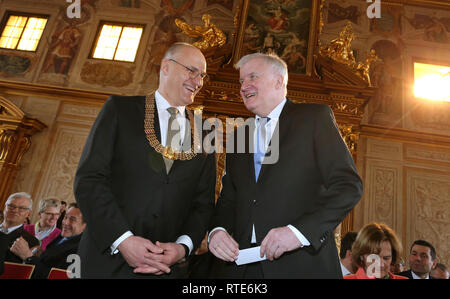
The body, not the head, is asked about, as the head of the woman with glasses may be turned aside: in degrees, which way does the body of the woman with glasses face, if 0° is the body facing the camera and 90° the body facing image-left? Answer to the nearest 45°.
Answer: approximately 315°

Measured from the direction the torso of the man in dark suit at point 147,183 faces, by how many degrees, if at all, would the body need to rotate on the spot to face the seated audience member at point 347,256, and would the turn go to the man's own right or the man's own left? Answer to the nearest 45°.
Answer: approximately 90° to the man's own left

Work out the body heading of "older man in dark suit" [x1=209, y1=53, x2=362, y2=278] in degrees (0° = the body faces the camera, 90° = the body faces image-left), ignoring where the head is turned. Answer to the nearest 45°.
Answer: approximately 45°

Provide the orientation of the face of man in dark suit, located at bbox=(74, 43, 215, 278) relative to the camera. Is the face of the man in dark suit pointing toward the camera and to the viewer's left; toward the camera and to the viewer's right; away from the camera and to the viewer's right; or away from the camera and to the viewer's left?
toward the camera and to the viewer's right

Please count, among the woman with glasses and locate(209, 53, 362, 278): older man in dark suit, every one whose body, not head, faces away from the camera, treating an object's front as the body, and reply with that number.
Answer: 0

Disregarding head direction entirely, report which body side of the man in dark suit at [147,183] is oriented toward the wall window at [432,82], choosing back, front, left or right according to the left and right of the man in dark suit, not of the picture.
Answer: left

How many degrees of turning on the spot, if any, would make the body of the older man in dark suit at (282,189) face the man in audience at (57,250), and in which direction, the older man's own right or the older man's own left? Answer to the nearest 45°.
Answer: approximately 90° to the older man's own right
